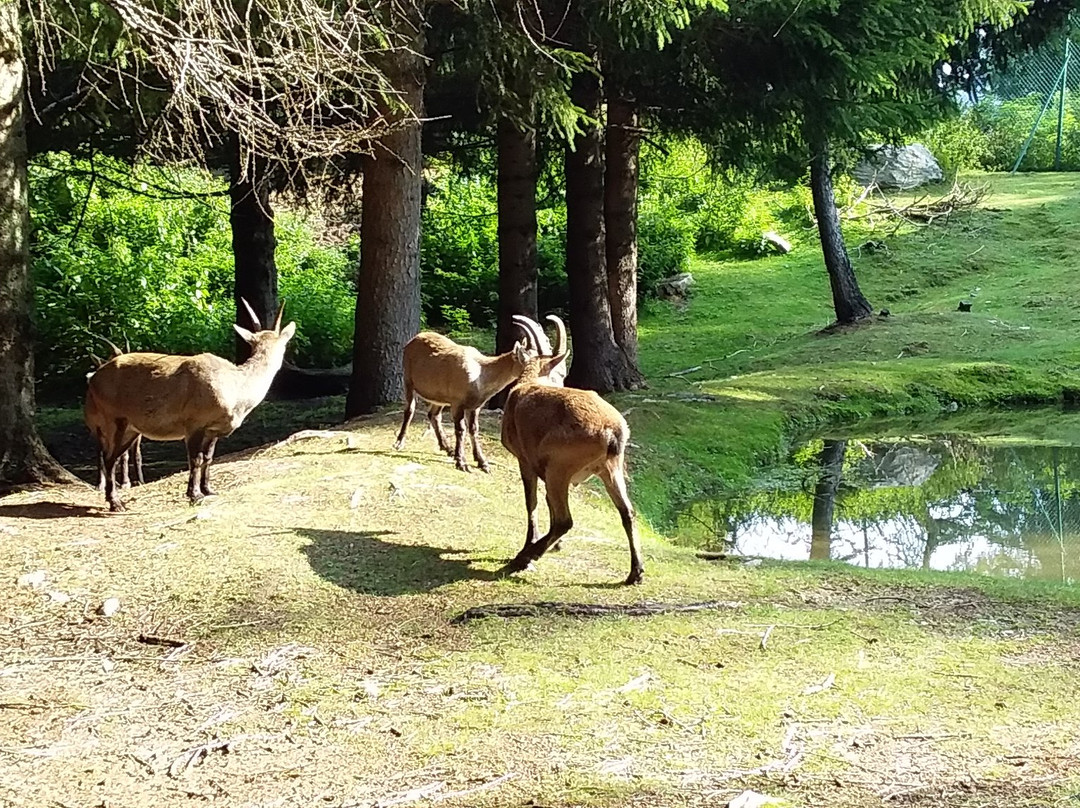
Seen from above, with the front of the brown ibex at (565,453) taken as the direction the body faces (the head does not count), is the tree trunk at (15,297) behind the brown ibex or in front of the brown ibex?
in front

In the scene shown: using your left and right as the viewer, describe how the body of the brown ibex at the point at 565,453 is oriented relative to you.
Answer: facing away from the viewer and to the left of the viewer

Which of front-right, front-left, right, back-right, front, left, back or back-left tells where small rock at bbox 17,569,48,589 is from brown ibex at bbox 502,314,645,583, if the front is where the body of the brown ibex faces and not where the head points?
front-left

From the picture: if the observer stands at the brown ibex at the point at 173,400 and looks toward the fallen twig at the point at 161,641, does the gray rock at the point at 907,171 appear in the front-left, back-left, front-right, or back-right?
back-left

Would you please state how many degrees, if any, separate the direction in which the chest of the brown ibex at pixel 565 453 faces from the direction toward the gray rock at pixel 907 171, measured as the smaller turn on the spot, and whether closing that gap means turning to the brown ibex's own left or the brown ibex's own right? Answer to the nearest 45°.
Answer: approximately 45° to the brown ibex's own right

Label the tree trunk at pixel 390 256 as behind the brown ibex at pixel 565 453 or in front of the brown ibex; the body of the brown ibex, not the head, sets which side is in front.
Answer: in front

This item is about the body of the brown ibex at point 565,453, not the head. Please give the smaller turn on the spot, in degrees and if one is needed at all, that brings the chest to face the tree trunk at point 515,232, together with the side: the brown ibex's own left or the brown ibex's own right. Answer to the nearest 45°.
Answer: approximately 45° to the brown ibex's own right
